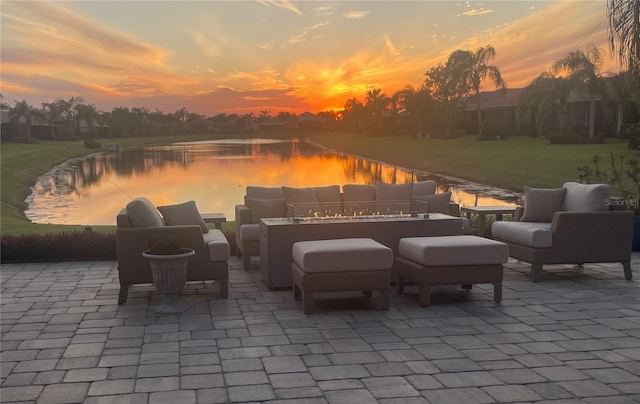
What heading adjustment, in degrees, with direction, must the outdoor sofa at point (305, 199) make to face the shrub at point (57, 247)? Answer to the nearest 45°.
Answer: approximately 90° to its right

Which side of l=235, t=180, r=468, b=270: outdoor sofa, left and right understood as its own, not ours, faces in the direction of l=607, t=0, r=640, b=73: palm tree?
left

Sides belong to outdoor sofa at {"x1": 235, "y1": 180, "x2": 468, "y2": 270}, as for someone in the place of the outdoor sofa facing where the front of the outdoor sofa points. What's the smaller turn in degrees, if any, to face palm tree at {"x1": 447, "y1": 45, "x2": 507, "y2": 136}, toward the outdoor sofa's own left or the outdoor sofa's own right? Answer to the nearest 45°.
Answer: approximately 180°

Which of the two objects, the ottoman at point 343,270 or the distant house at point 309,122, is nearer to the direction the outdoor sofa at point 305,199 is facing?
the ottoman

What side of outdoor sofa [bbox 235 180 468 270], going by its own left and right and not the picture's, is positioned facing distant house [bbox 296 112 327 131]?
back

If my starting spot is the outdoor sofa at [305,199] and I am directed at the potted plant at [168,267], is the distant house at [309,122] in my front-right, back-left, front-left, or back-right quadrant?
back-right

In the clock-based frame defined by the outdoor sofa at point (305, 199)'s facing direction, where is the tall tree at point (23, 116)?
The tall tree is roughly at 5 o'clock from the outdoor sofa.

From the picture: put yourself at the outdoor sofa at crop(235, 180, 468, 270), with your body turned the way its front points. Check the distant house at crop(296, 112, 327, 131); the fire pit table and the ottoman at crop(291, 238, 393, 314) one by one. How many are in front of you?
2

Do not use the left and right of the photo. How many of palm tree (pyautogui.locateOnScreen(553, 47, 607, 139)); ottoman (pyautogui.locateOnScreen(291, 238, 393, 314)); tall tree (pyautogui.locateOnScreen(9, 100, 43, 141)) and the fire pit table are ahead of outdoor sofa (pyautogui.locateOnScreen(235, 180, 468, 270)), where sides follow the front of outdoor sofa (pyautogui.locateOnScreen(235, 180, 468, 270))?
2

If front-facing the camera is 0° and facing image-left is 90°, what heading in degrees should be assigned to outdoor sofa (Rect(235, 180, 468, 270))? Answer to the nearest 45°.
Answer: approximately 0°

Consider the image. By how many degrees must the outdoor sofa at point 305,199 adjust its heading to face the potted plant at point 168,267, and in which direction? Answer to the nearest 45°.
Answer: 0° — it already faces it
